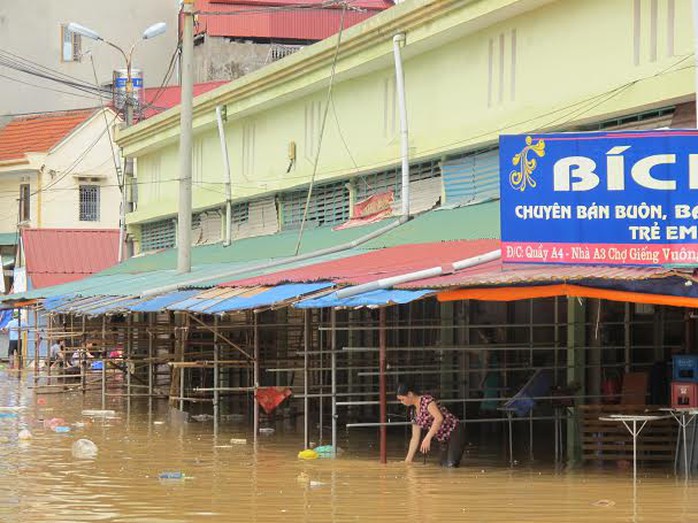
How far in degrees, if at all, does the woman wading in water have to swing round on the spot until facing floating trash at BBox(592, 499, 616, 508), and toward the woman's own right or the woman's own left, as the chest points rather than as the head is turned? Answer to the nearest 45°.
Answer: approximately 135° to the woman's own left

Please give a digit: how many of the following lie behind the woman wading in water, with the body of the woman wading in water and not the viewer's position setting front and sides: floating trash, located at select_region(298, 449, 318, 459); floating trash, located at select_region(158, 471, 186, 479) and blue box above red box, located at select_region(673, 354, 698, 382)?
1

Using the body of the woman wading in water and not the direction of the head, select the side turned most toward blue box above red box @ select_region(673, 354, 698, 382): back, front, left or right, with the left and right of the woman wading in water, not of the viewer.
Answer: back

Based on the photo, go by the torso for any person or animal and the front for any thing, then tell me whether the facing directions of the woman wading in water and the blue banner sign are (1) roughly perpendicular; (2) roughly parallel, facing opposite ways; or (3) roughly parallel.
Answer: roughly perpendicular

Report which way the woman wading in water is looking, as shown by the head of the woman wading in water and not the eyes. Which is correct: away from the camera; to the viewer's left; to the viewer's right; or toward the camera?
to the viewer's left

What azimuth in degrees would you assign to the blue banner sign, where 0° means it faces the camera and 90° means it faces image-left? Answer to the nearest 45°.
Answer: approximately 0°

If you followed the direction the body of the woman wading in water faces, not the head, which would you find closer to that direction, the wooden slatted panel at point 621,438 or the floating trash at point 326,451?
the floating trash

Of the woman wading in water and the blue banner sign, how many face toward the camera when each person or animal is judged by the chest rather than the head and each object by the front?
1

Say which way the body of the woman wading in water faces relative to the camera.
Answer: to the viewer's left
